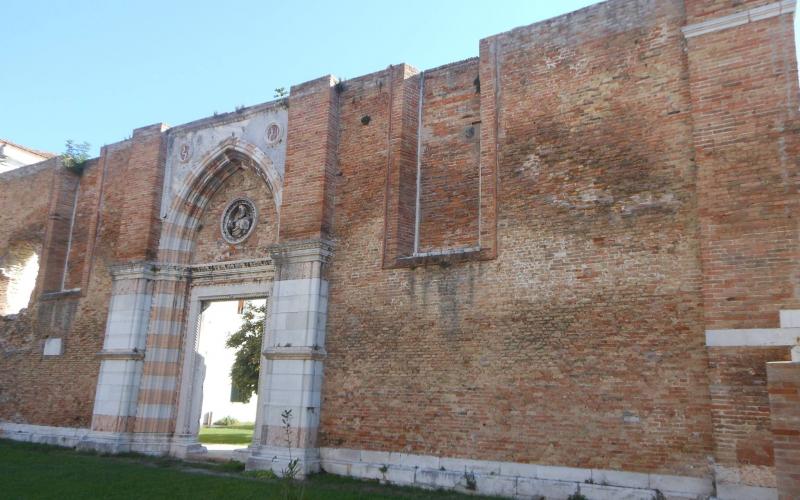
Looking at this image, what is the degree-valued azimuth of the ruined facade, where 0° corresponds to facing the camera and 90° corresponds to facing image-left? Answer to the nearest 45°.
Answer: approximately 45°
